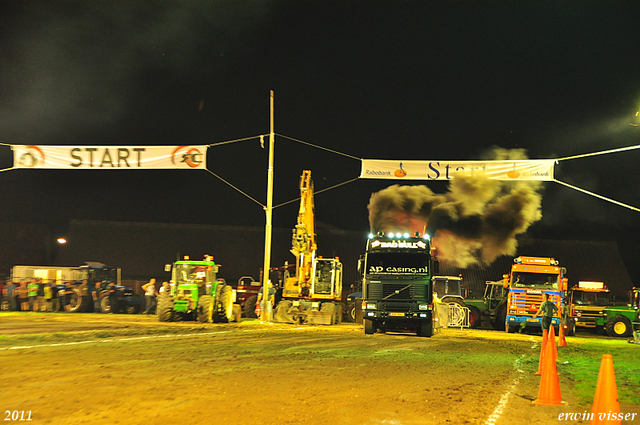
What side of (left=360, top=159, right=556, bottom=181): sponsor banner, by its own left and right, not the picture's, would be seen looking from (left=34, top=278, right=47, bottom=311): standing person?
right

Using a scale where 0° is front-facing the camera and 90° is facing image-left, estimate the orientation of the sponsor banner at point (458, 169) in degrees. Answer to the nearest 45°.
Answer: approximately 0°

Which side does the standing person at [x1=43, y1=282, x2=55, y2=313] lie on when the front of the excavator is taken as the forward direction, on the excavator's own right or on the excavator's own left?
on the excavator's own right

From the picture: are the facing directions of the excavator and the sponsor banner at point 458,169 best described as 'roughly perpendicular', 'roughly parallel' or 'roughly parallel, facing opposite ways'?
roughly parallel

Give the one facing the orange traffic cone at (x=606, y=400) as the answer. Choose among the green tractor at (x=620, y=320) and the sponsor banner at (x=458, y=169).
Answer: the sponsor banner

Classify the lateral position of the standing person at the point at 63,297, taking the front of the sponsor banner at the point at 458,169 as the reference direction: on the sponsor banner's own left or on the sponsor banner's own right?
on the sponsor banner's own right

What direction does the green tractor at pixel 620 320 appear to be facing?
to the viewer's left

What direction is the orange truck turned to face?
toward the camera

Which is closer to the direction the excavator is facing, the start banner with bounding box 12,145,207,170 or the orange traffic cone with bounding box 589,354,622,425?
the orange traffic cone

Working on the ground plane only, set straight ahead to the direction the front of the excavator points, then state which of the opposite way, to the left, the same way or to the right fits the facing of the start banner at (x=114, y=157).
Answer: the same way

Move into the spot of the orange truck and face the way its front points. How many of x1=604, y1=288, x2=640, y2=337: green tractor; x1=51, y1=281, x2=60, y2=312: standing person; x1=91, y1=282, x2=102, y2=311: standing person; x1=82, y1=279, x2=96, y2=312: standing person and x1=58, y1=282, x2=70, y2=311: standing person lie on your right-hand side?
4

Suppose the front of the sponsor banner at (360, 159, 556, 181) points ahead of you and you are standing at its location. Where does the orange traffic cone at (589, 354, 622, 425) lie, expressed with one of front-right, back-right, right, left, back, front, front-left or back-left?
front

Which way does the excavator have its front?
toward the camera

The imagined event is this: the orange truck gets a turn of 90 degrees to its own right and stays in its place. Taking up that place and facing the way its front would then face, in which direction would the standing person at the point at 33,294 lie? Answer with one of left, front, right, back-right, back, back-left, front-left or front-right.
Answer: front
